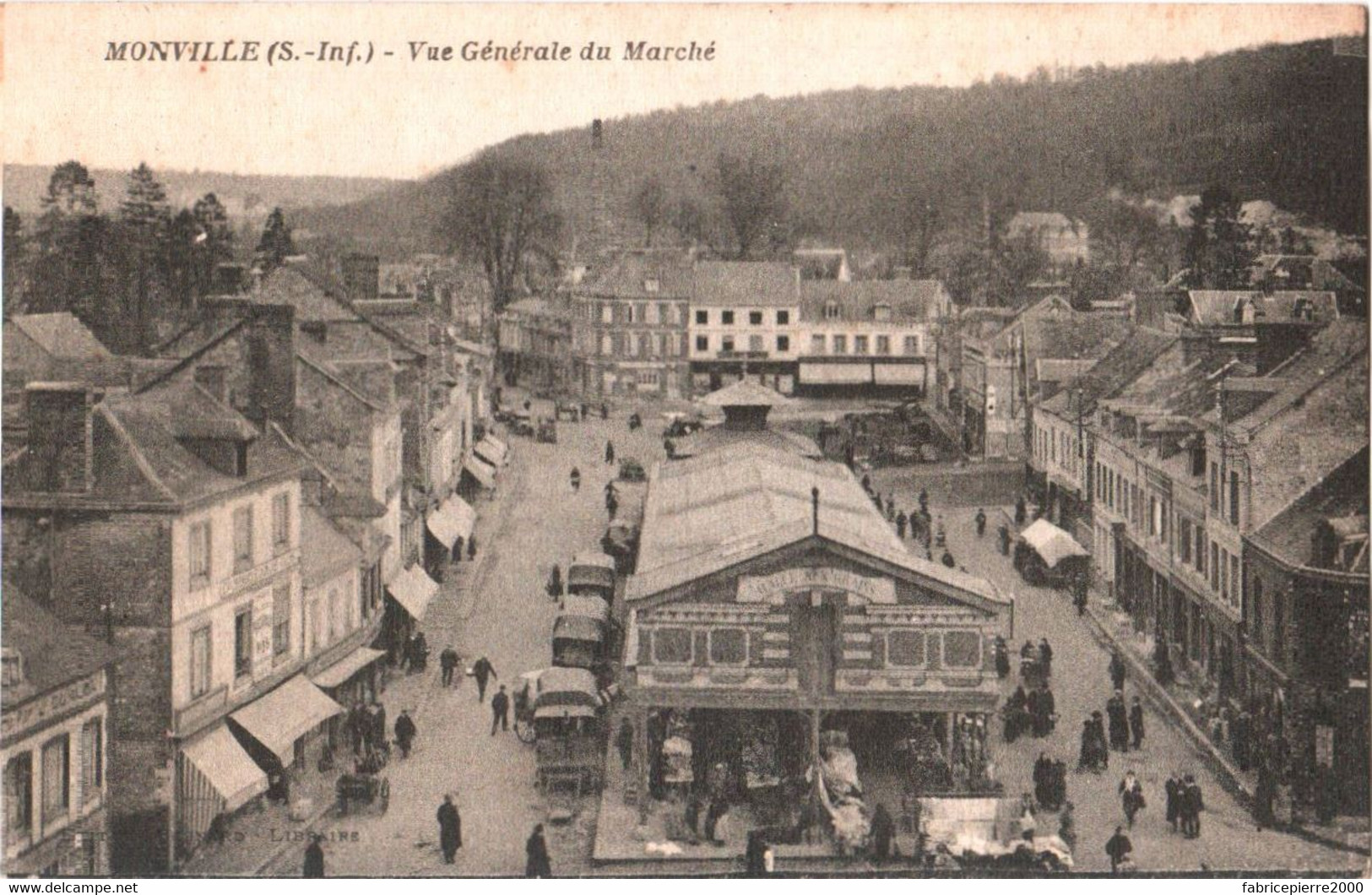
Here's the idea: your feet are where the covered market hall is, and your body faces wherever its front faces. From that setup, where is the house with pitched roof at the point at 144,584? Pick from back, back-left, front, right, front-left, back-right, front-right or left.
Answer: right

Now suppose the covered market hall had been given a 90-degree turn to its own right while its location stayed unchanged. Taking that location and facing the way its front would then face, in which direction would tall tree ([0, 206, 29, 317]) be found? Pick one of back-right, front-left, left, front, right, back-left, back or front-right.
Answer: front

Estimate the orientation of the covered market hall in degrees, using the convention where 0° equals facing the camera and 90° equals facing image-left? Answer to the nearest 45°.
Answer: approximately 0°
